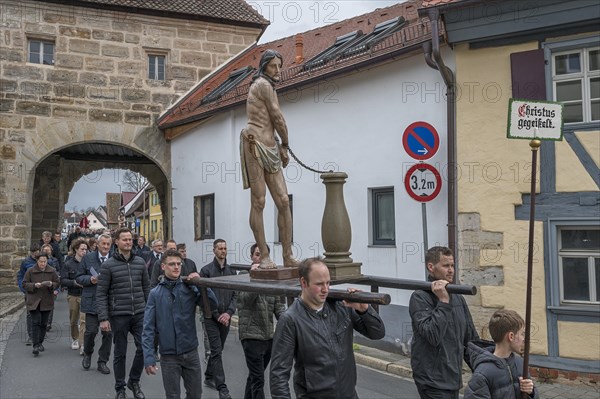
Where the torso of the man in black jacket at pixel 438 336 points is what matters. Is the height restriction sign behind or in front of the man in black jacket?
behind

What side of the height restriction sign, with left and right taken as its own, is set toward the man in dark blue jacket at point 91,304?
right

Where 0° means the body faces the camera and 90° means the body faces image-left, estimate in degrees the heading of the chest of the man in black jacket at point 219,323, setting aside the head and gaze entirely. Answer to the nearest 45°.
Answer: approximately 315°

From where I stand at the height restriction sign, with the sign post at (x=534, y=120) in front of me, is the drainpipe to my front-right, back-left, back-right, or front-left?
back-left

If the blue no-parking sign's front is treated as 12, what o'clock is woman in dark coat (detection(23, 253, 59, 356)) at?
The woman in dark coat is roughly at 3 o'clock from the blue no-parking sign.

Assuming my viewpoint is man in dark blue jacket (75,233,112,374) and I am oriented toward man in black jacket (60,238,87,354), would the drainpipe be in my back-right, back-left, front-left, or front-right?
back-right

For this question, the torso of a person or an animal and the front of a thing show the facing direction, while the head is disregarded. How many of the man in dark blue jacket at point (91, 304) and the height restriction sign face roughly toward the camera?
2

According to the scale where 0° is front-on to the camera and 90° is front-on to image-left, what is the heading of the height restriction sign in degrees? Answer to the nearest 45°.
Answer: approximately 0°
